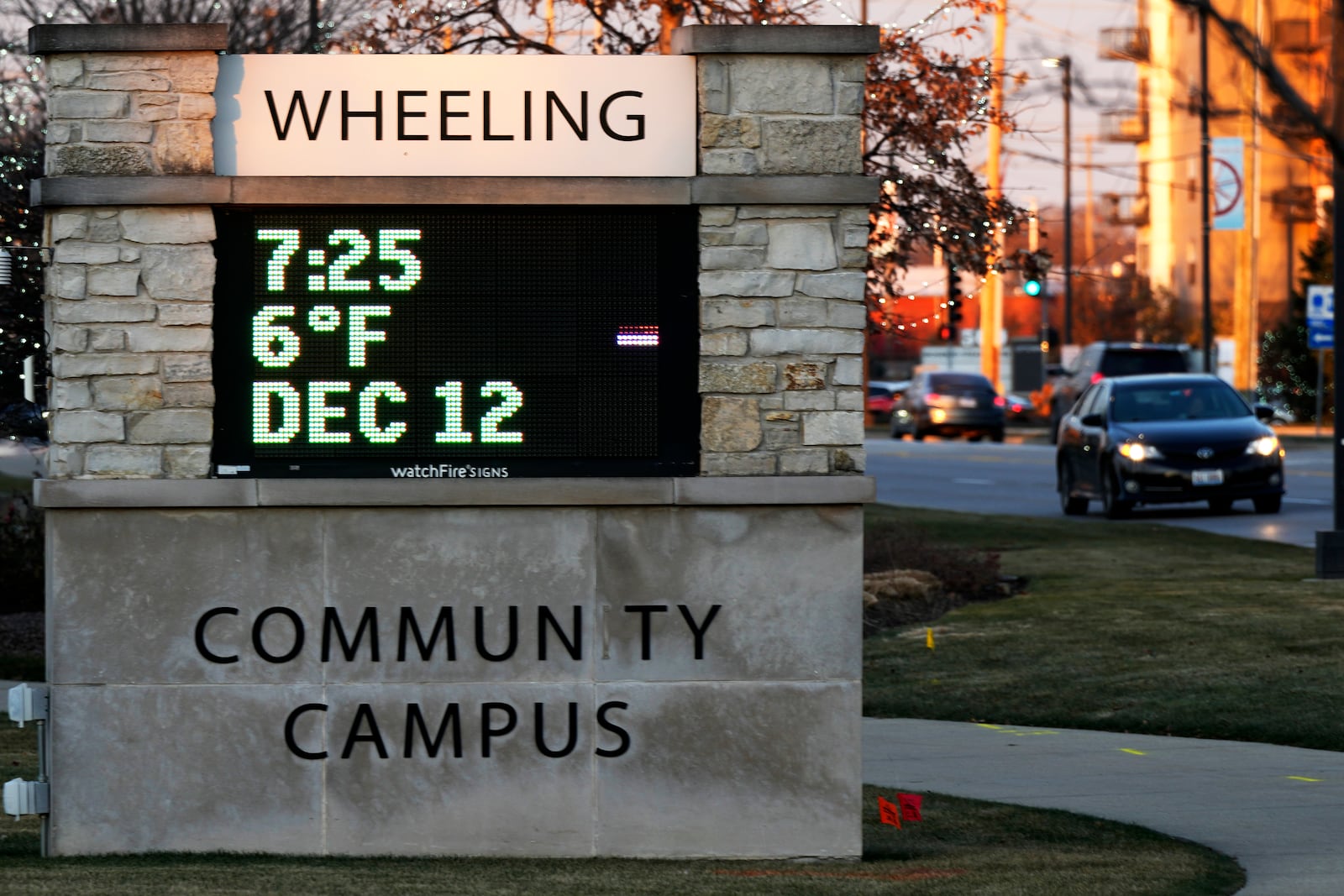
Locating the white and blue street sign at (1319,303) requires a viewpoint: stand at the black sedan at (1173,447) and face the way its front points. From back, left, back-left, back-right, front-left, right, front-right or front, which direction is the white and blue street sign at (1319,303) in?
back

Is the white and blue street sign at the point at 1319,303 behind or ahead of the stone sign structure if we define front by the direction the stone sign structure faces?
behind

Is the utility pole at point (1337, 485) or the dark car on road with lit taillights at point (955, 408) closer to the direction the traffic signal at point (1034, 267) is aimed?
the utility pole

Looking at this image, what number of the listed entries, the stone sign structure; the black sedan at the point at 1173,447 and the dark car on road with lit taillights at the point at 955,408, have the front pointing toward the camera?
2

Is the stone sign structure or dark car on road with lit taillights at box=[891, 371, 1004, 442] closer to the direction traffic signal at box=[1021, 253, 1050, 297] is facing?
the stone sign structure

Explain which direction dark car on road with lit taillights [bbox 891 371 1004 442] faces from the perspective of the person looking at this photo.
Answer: facing away from the viewer and to the left of the viewer

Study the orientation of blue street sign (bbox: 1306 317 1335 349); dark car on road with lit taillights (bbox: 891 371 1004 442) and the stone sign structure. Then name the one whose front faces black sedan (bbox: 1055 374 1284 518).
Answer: the blue street sign

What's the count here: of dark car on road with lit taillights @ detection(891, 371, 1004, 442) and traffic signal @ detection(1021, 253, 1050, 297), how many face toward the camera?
1

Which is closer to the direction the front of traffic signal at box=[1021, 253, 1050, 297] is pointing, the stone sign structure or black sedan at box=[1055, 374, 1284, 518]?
the stone sign structure

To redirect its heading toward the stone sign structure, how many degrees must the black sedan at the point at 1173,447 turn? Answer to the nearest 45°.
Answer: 0° — it already faces it
